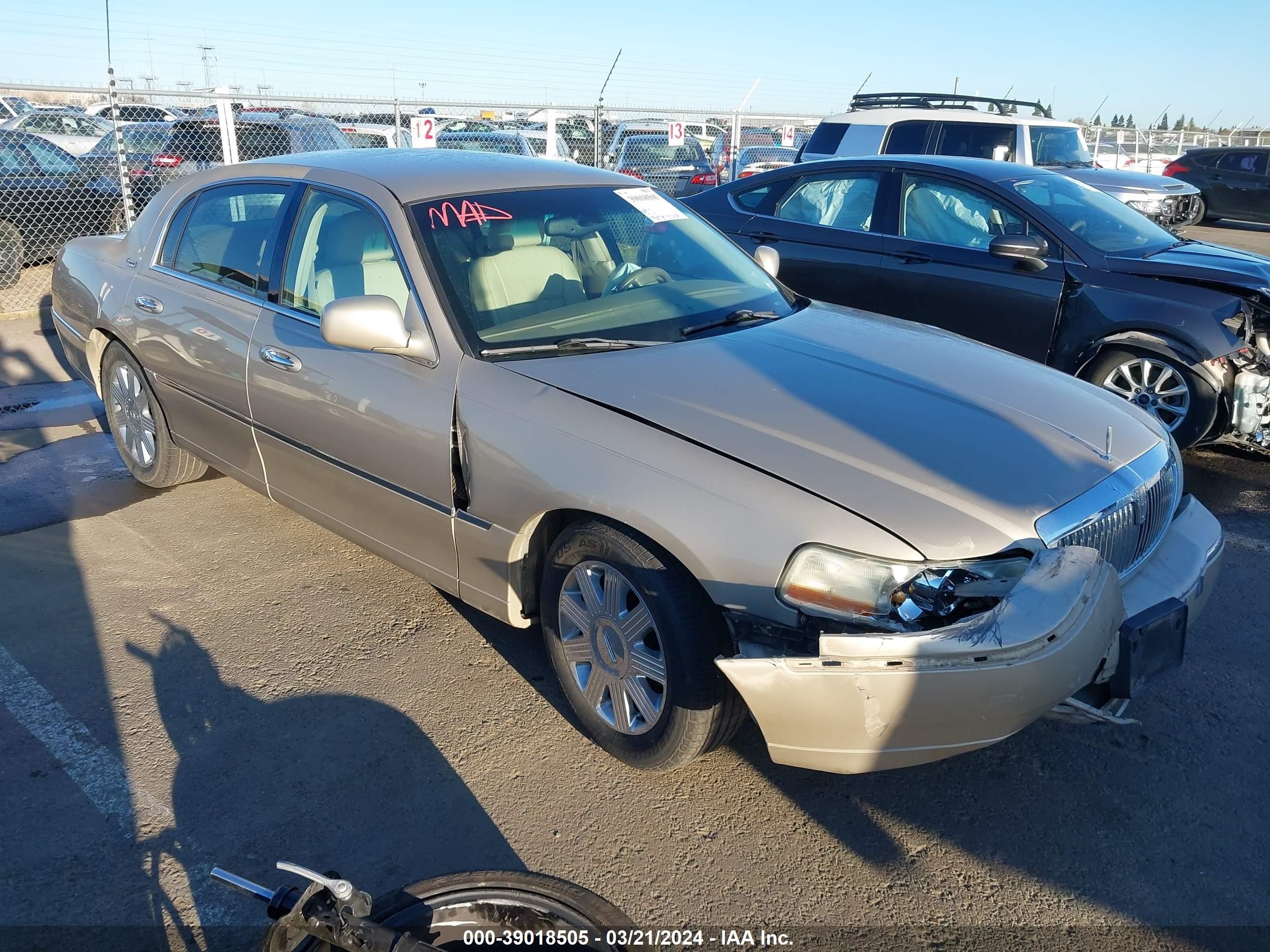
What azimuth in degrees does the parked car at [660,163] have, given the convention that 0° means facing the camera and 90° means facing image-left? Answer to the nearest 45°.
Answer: approximately 180°

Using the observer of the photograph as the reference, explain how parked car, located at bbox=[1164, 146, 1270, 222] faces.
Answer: facing to the right of the viewer

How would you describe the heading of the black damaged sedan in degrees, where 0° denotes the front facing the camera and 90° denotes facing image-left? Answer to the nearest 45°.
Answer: approximately 315°

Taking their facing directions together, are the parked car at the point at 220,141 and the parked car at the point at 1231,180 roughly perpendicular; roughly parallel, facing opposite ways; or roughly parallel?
roughly perpendicular

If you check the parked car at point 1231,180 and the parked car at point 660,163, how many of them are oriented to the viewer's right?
1

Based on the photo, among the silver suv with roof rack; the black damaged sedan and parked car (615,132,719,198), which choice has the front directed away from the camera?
the parked car

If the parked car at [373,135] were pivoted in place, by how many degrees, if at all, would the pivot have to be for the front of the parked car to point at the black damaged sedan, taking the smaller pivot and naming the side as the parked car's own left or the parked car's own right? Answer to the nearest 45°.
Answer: approximately 135° to the parked car's own right

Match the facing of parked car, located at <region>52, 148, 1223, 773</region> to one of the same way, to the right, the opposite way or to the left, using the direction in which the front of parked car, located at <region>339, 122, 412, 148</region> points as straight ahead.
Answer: to the right

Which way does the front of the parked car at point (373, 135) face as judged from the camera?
facing away from the viewer and to the right of the viewer

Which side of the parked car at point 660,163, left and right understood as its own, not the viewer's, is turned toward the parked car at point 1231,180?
right

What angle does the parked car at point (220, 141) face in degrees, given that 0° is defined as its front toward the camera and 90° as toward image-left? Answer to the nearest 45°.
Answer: approximately 225°
